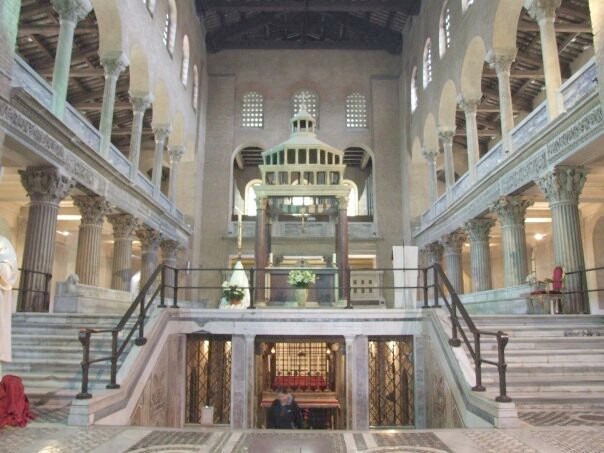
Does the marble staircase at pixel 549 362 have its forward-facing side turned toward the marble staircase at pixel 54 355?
no

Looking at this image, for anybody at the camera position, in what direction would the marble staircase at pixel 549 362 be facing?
facing the viewer

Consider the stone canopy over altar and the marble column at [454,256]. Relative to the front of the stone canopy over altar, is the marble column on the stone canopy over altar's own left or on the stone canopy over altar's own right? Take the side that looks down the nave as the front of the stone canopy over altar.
on the stone canopy over altar's own left

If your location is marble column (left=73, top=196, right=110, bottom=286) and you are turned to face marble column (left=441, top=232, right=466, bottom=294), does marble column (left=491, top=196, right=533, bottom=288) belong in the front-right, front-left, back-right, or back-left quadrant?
front-right

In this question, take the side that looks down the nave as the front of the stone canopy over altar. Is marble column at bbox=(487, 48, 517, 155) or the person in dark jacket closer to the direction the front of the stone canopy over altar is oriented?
the person in dark jacket

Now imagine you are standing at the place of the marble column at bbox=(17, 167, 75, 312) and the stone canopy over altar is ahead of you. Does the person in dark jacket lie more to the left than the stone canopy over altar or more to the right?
right

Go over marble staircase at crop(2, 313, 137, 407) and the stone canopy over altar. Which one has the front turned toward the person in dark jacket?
the stone canopy over altar

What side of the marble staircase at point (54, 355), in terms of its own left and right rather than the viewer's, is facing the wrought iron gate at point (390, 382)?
left

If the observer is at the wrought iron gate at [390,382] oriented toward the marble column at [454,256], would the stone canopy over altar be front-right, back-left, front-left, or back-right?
front-left

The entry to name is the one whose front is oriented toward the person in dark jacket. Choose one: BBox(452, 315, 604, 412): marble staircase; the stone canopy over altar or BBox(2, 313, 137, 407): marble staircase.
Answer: the stone canopy over altar

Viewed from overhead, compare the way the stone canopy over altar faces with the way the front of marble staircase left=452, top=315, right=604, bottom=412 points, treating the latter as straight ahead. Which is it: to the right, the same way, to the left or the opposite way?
the same way

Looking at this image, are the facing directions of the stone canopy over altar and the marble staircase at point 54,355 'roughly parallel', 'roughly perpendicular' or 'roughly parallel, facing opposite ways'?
roughly parallel

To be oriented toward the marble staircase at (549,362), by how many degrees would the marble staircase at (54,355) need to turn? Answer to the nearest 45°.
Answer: approximately 45° to its left

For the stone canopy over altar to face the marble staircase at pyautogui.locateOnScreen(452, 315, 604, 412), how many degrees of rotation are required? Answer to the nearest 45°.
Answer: approximately 45° to its left

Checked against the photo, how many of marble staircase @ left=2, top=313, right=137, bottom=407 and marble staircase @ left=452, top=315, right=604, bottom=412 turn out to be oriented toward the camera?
2

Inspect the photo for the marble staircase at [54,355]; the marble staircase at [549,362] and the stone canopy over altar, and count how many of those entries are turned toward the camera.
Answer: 3

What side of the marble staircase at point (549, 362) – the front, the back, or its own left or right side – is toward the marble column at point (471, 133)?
back

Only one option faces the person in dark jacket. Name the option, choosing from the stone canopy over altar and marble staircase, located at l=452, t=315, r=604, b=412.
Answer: the stone canopy over altar
